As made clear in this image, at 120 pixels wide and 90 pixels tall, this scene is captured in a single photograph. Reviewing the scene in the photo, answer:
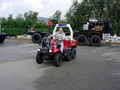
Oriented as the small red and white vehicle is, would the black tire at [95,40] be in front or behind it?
behind

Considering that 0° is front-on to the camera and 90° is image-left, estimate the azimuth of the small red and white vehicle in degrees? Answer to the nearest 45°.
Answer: approximately 45°

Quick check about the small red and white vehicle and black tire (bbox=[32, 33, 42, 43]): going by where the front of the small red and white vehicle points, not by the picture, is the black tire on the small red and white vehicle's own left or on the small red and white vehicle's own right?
on the small red and white vehicle's own right

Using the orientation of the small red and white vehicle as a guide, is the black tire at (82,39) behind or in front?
behind
